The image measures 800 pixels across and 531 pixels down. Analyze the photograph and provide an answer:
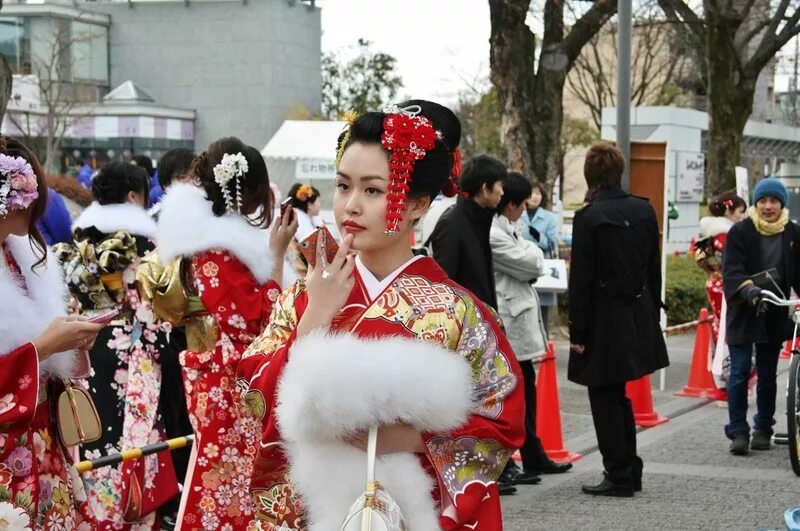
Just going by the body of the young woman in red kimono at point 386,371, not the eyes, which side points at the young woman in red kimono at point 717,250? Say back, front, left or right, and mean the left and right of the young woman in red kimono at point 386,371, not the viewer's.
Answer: back

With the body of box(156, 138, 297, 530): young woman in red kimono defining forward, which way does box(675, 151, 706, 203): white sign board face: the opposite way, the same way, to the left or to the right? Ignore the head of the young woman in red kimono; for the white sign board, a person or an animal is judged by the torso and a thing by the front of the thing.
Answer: the opposite way

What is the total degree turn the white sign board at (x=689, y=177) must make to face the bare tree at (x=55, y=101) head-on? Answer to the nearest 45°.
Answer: approximately 135° to its right

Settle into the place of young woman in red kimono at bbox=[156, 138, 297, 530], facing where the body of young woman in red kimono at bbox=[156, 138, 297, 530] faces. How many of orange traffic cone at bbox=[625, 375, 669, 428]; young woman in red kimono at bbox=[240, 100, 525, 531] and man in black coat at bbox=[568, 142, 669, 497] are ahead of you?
2

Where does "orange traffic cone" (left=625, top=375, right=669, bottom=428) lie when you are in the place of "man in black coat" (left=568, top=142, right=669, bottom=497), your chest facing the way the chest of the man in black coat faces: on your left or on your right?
on your right

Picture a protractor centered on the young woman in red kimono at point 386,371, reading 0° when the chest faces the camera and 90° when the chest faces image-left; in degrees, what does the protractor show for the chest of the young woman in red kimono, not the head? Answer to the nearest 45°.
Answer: approximately 45°

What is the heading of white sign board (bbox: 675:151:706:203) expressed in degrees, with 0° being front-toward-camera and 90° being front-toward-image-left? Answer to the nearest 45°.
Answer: approximately 0°

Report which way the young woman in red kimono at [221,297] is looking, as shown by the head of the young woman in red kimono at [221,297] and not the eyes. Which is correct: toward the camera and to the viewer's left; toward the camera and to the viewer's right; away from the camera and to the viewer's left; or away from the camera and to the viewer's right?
away from the camera and to the viewer's right

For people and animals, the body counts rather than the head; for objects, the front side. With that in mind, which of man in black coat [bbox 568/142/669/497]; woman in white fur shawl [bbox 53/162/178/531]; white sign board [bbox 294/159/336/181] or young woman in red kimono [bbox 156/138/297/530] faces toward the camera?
the white sign board

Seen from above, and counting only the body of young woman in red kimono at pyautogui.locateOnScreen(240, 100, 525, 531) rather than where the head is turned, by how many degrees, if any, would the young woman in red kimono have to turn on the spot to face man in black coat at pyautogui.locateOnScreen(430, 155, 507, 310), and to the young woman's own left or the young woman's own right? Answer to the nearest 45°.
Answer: approximately 135° to the young woman's own right

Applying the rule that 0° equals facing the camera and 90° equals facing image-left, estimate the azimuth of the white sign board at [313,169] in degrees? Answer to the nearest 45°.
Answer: approximately 0°
